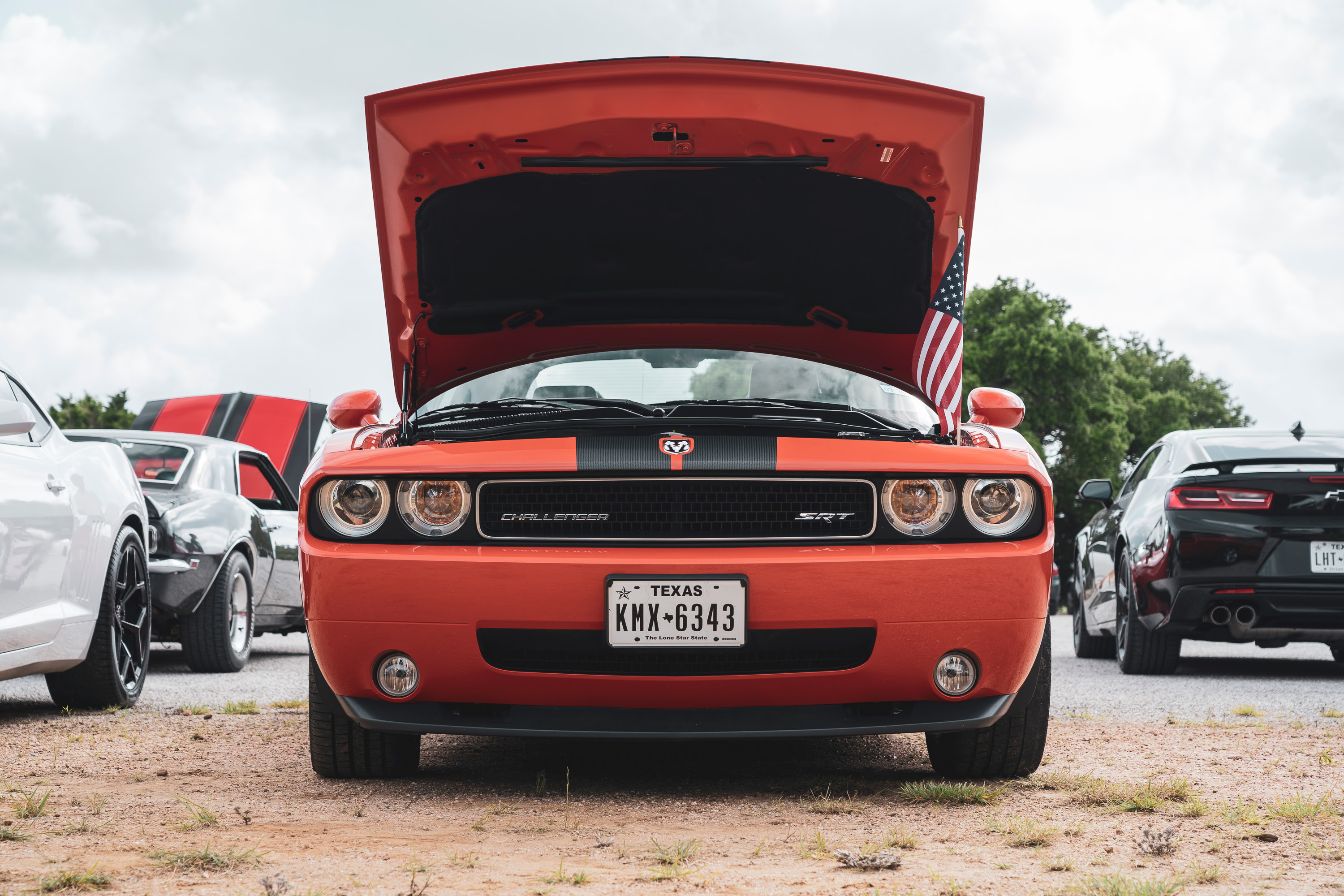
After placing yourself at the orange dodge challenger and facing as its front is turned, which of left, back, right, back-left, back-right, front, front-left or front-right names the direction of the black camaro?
back-left

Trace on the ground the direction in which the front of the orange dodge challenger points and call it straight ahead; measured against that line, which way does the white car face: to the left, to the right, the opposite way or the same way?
the same way

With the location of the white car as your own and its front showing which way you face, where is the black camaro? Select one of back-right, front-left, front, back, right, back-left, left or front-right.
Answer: back-left

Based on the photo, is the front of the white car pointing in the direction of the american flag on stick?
no

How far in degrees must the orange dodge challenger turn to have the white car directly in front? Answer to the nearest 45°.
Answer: approximately 135° to its right

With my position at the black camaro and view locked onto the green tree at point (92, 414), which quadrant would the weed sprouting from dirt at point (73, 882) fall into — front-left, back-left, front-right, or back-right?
back-left

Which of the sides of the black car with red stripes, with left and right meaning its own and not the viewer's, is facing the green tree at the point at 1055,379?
front

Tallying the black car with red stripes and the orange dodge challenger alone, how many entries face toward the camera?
1

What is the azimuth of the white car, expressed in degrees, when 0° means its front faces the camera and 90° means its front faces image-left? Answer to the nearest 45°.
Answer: approximately 45°

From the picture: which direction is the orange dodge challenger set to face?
toward the camera

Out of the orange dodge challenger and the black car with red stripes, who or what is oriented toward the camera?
the orange dodge challenger

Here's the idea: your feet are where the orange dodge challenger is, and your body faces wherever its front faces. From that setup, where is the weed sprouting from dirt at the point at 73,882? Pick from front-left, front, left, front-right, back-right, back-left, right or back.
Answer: front-right

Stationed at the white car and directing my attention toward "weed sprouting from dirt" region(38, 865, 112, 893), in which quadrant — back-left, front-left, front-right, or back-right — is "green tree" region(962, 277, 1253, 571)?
back-left

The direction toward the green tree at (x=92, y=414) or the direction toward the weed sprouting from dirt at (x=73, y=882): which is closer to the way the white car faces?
the weed sprouting from dirt

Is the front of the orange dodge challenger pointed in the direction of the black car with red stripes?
no

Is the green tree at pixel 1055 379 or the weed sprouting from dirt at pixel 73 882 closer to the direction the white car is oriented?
the weed sprouting from dirt
